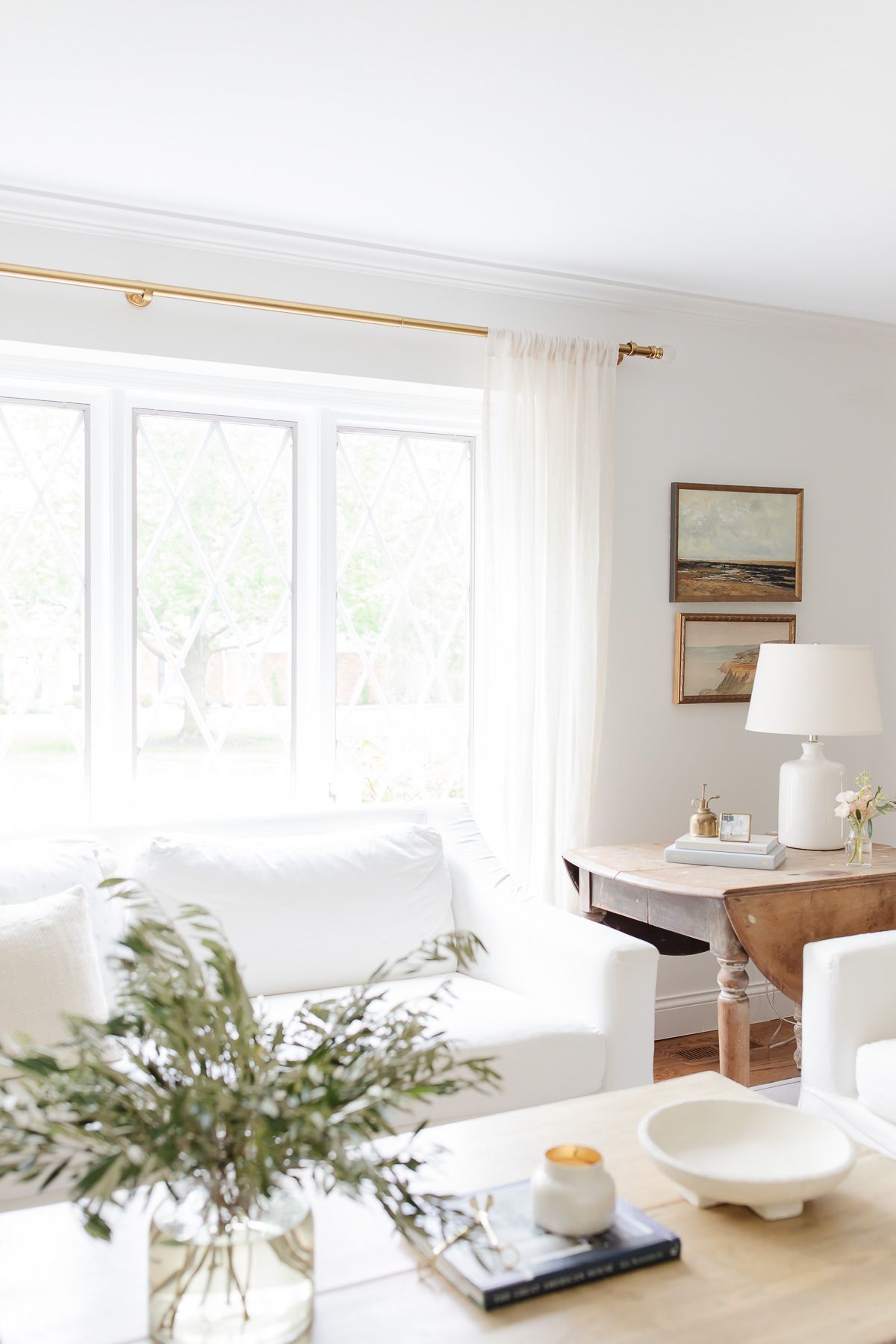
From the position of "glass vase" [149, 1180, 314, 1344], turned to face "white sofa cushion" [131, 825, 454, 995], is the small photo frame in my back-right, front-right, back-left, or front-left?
front-right

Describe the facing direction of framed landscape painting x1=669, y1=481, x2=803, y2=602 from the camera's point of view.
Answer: facing the viewer and to the right of the viewer

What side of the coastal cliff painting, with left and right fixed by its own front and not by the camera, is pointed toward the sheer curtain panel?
right

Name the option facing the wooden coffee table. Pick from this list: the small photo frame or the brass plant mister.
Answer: the small photo frame

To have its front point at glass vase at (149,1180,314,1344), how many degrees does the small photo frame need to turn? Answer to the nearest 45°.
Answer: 0° — it already faces it

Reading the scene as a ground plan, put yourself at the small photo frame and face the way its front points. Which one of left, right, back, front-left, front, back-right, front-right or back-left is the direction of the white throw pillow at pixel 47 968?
front-right

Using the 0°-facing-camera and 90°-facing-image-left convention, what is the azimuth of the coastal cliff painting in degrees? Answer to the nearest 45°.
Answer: approximately 315°

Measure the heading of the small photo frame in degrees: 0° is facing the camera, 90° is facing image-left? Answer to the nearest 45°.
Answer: approximately 0°

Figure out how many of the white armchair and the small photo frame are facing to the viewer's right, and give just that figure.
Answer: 0
